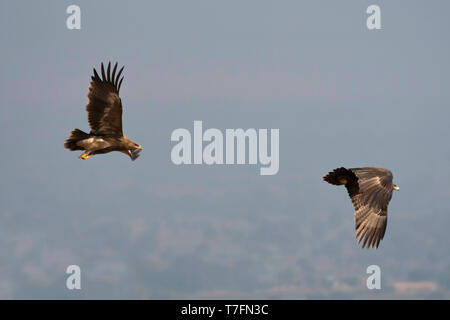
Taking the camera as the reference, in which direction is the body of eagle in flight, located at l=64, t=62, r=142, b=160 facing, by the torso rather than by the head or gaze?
to the viewer's right

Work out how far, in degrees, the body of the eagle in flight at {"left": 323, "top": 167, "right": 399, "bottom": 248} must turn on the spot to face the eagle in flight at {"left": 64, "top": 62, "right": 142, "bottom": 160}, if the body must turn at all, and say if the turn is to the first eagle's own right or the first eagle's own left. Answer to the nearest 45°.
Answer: approximately 180°

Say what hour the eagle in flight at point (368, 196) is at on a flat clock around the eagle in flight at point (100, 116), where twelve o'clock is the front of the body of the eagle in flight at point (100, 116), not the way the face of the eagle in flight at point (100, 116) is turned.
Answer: the eagle in flight at point (368, 196) is roughly at 1 o'clock from the eagle in flight at point (100, 116).

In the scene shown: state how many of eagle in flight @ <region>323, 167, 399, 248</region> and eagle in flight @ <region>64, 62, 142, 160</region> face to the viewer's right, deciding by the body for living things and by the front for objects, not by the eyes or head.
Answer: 2

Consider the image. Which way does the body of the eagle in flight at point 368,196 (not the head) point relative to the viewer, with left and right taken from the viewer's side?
facing to the right of the viewer
